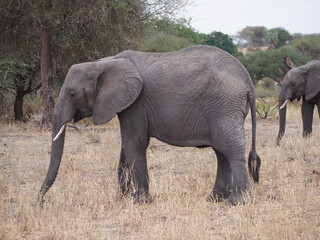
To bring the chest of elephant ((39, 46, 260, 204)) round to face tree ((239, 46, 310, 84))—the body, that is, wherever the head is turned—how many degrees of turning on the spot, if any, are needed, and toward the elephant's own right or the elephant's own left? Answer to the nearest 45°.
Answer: approximately 90° to the elephant's own right

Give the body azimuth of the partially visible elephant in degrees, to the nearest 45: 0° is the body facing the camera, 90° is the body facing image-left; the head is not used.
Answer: approximately 90°

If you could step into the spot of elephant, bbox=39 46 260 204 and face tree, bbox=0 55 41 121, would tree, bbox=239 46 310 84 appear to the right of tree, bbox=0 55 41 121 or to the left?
right

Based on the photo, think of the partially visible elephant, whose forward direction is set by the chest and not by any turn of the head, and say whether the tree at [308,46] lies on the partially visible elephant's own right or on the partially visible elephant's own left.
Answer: on the partially visible elephant's own right

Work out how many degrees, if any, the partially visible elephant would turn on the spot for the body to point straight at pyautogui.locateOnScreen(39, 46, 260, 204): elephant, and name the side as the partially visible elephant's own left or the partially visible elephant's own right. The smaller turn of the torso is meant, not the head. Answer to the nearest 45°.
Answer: approximately 90° to the partially visible elephant's own left

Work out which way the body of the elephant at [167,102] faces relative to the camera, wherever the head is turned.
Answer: to the viewer's left

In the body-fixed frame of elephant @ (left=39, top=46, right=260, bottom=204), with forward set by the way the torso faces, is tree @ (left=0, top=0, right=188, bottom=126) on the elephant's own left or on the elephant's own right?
on the elephant's own right

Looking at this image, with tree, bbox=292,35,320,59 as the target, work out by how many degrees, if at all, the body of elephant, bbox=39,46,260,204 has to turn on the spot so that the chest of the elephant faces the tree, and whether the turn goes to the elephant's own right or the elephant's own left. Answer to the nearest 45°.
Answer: approximately 90° to the elephant's own right

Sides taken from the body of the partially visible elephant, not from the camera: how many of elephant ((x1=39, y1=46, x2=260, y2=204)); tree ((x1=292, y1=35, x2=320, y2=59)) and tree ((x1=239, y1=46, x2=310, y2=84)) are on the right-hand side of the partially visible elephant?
2

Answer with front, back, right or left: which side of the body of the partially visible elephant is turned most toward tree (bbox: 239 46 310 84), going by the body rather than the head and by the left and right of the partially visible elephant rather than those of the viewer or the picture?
right

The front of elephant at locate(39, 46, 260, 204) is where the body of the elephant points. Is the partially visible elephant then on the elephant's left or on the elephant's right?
on the elephant's right

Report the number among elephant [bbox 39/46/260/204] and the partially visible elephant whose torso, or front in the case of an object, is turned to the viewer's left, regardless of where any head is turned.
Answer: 2
